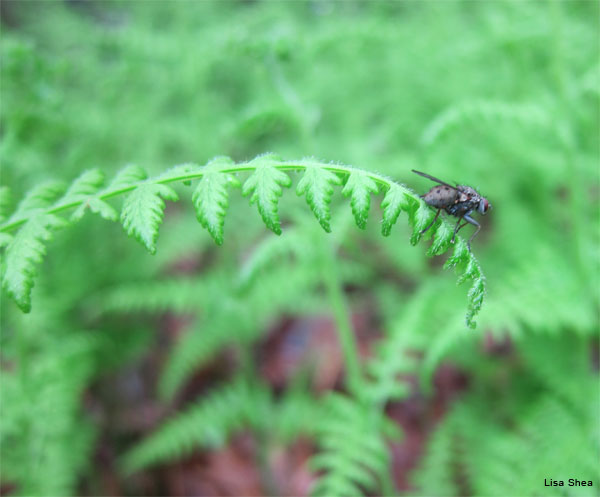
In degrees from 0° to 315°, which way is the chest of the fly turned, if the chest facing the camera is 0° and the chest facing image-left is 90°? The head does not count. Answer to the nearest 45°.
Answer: approximately 270°
